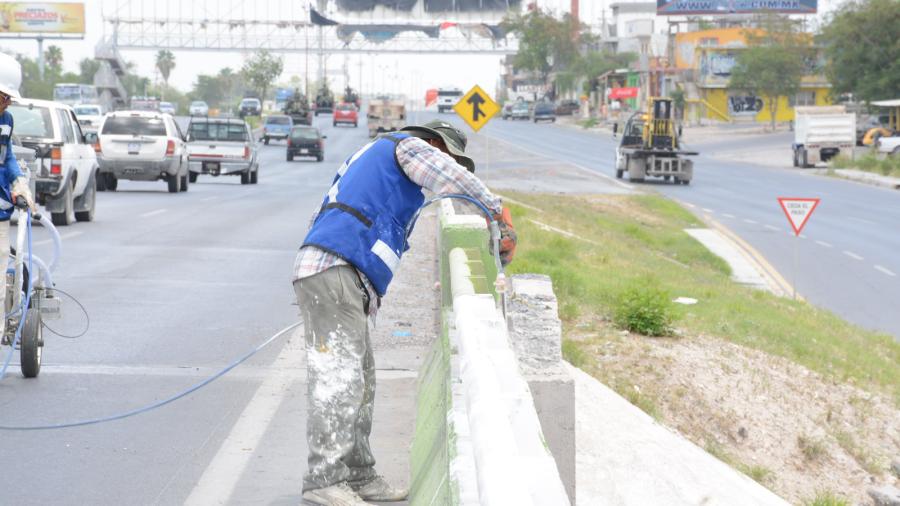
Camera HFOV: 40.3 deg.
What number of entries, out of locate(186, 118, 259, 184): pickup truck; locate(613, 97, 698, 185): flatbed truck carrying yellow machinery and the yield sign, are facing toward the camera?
1

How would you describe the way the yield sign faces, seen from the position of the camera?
facing the viewer

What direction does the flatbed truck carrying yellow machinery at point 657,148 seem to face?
away from the camera

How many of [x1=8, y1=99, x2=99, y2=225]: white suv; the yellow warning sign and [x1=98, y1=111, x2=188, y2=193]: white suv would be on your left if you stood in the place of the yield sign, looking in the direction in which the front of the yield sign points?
0

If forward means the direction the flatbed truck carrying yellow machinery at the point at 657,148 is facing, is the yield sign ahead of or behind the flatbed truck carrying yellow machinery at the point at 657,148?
behind

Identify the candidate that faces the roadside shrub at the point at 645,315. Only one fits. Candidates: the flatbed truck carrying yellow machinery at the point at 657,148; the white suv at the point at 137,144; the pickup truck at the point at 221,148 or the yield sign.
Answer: the yield sign

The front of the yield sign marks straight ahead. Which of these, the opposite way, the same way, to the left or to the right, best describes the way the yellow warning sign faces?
the same way

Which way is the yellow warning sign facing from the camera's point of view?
toward the camera

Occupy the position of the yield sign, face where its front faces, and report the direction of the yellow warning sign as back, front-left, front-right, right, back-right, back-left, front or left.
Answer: back-right

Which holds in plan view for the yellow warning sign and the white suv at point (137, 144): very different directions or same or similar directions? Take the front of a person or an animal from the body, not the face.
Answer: very different directions

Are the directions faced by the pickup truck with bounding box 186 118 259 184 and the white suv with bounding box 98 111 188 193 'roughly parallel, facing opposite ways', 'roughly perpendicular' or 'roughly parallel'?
roughly parallel

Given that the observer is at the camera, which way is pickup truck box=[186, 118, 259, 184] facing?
facing away from the viewer

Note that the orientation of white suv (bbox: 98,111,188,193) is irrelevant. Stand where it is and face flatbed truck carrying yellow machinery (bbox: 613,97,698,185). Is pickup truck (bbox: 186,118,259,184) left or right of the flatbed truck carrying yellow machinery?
left

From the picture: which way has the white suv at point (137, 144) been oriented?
away from the camera

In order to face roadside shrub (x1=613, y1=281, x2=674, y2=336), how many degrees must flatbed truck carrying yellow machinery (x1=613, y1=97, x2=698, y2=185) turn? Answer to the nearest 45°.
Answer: approximately 180°

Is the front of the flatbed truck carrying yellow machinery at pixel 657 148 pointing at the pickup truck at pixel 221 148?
no

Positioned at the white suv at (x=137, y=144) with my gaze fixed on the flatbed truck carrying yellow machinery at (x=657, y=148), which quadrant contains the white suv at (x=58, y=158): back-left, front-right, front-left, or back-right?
back-right
